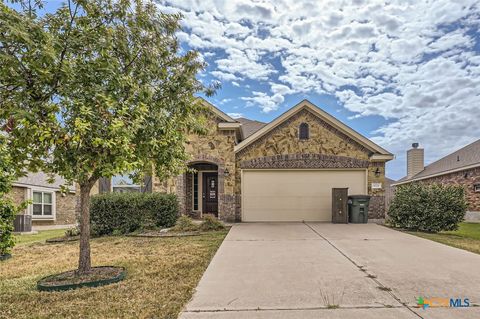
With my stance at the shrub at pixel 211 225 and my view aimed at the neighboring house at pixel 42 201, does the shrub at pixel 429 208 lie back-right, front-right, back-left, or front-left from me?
back-right

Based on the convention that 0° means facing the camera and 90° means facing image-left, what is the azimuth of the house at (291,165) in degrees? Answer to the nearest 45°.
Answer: approximately 0°

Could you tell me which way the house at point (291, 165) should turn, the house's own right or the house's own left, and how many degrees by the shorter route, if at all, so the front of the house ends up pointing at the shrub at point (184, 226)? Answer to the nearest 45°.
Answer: approximately 45° to the house's own right

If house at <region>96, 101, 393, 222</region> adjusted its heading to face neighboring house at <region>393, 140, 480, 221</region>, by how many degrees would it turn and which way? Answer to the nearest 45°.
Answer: approximately 135° to its left
